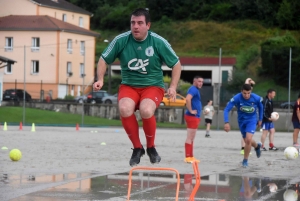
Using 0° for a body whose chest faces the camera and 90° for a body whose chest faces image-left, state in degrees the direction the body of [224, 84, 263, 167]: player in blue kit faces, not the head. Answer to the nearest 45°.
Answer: approximately 0°

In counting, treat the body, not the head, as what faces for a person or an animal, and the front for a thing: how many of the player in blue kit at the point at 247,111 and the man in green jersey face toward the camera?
2
